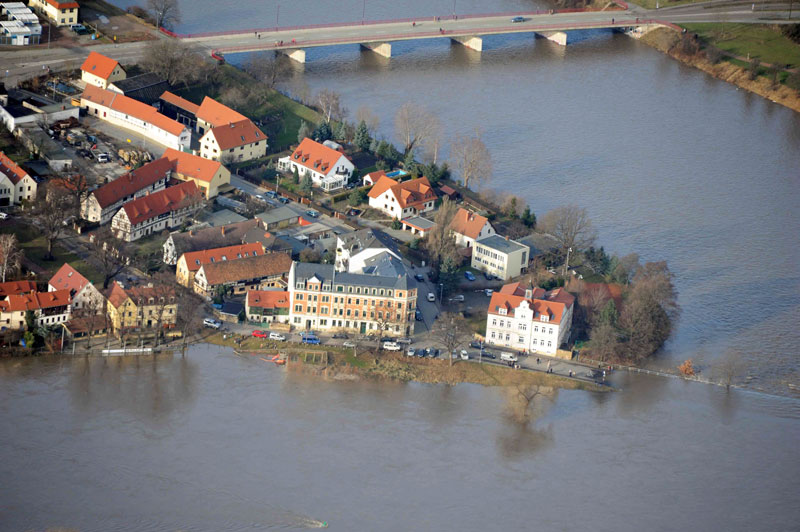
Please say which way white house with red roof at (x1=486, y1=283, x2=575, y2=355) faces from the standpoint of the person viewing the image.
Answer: facing the viewer

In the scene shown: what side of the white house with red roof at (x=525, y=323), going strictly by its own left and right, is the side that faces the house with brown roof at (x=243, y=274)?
right

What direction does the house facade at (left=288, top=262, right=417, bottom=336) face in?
toward the camera

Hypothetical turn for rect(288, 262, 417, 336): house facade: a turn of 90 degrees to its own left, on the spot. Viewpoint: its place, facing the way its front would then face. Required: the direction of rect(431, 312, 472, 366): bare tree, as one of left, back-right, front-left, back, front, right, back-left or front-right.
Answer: front

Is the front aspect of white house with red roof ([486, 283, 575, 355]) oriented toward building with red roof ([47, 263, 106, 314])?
no

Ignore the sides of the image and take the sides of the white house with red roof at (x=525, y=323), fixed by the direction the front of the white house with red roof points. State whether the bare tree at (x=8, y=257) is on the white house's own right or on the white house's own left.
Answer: on the white house's own right

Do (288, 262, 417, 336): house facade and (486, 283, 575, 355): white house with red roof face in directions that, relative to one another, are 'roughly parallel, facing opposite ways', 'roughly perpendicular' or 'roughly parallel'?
roughly parallel

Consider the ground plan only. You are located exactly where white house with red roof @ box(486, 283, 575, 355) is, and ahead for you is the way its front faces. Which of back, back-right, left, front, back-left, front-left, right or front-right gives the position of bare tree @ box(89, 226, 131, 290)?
right

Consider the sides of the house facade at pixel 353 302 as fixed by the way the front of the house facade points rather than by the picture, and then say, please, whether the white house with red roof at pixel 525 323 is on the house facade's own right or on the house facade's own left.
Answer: on the house facade's own left

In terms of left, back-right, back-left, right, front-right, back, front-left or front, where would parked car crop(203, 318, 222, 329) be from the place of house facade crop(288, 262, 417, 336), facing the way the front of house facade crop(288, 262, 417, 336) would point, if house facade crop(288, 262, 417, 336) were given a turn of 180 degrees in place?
left

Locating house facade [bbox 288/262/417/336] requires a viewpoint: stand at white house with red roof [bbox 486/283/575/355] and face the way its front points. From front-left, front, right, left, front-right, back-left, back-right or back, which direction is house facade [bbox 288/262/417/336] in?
right

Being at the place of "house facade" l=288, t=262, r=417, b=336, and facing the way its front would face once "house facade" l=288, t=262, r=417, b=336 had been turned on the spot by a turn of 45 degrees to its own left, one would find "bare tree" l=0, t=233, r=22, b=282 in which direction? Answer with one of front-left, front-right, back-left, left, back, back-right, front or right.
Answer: back-right

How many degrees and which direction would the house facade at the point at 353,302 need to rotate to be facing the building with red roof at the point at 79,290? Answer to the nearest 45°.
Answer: approximately 90° to its right

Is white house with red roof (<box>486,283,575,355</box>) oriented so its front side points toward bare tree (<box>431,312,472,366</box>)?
no

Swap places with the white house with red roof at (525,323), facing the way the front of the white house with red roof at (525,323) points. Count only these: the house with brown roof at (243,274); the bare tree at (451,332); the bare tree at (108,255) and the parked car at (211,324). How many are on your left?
0

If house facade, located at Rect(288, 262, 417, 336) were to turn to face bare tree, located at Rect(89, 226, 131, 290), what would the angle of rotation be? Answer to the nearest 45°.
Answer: approximately 90° to its right
